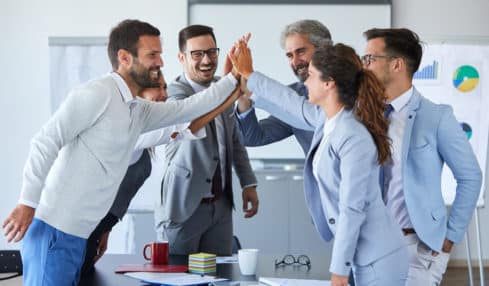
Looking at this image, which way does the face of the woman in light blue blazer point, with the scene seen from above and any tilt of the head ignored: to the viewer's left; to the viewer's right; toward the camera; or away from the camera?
to the viewer's left

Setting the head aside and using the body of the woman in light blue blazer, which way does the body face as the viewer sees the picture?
to the viewer's left

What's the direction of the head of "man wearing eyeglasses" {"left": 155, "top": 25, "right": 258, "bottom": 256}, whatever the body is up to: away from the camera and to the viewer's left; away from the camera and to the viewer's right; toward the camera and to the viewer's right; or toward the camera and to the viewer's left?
toward the camera and to the viewer's right

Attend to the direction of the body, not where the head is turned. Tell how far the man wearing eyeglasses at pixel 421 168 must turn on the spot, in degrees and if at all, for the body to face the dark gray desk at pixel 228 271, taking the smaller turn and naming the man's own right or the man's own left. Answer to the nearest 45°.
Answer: approximately 45° to the man's own right

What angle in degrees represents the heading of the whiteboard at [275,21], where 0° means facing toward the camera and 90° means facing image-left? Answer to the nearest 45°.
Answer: approximately 0°

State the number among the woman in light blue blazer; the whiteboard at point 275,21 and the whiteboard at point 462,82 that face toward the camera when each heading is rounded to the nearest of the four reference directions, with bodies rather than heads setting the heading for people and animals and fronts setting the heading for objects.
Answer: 2
